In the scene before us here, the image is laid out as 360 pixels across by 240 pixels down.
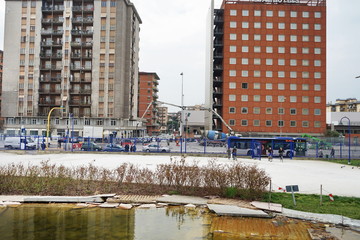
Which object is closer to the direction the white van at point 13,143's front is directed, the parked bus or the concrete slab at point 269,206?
the parked bus

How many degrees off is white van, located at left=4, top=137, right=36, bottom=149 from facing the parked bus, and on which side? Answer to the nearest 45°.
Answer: approximately 45° to its right

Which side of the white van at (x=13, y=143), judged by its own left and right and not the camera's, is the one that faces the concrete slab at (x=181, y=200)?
right

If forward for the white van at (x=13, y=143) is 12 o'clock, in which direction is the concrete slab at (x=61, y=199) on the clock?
The concrete slab is roughly at 3 o'clock from the white van.

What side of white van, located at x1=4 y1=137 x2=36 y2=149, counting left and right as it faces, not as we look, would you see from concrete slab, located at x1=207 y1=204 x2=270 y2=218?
right

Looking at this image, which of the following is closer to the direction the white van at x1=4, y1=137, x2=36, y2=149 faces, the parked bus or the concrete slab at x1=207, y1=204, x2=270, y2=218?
the parked bus

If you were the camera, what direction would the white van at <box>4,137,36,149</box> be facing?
facing to the right of the viewer

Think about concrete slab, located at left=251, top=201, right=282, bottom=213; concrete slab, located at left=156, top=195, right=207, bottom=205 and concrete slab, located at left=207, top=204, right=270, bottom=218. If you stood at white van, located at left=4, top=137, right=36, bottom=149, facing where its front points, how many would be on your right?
3
